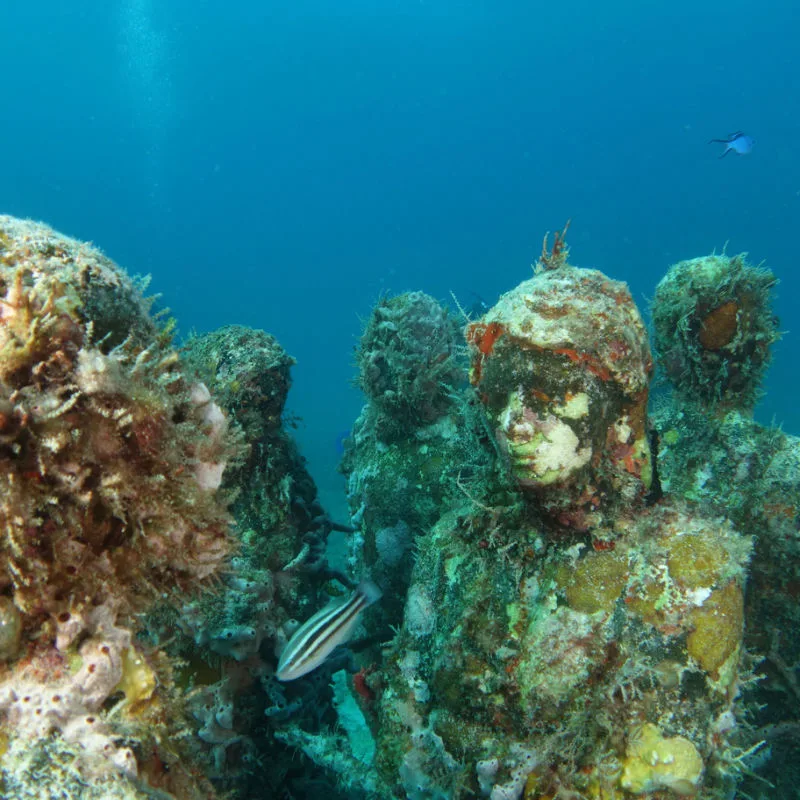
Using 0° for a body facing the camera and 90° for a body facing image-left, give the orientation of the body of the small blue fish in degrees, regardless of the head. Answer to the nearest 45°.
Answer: approximately 270°
